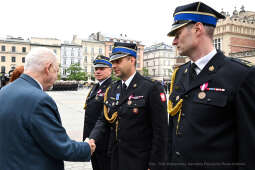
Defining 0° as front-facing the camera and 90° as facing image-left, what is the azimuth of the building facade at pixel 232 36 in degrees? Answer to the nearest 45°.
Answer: approximately 45°

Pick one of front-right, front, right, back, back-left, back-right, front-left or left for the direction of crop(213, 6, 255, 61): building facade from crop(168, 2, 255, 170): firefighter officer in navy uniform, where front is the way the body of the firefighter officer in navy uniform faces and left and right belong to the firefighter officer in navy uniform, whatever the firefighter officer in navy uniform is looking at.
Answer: back-right

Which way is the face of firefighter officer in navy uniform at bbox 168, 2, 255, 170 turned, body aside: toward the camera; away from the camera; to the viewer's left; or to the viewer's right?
to the viewer's left

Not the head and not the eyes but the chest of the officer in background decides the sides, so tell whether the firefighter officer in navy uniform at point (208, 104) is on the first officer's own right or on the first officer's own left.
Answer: on the first officer's own left

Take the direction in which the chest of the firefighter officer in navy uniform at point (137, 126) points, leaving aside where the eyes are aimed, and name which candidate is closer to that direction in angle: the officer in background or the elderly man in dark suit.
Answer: the elderly man in dark suit

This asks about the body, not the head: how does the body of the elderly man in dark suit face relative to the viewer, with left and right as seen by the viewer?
facing away from the viewer and to the right of the viewer

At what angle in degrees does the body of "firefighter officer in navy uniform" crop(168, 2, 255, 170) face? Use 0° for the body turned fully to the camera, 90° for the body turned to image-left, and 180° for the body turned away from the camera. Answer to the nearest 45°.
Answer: approximately 45°

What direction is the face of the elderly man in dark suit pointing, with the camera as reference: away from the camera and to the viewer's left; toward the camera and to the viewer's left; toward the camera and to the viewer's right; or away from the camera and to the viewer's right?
away from the camera and to the viewer's right

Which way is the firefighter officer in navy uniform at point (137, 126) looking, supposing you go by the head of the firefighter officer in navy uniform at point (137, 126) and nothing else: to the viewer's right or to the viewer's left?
to the viewer's left

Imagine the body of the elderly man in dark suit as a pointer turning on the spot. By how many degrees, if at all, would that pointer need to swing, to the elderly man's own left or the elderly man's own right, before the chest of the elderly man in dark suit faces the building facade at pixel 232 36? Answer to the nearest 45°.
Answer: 0° — they already face it
